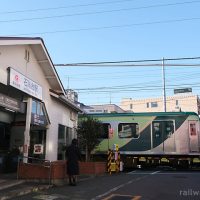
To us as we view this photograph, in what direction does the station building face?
facing the viewer and to the right of the viewer

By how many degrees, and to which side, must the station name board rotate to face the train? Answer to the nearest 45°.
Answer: approximately 90° to its left

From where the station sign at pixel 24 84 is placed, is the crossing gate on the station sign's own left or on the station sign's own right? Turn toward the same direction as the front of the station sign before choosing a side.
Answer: on the station sign's own left

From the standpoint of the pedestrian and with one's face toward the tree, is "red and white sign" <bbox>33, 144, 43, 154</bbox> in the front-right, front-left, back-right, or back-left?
front-left

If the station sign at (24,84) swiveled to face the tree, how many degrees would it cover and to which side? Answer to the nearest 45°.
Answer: approximately 90° to its left

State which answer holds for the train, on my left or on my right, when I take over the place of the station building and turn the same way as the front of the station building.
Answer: on my left

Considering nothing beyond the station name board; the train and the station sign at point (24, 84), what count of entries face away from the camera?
0

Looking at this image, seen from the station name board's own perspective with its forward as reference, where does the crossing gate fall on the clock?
The crossing gate is roughly at 9 o'clock from the station name board.

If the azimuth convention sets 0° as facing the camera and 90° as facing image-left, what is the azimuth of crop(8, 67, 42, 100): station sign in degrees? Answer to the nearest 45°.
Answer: approximately 315°
